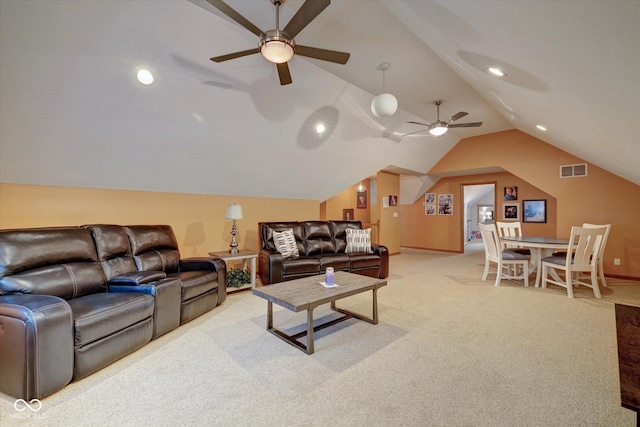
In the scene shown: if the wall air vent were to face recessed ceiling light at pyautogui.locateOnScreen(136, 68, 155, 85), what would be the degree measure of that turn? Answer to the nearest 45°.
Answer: approximately 45° to its right

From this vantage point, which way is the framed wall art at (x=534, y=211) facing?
toward the camera

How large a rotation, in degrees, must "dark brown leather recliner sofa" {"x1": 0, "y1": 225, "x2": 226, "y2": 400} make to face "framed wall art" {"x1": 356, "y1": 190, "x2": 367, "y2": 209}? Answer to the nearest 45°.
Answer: approximately 90° to its left

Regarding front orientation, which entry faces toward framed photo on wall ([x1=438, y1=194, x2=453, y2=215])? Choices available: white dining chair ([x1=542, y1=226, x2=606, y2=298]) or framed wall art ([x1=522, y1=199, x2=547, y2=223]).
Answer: the white dining chair

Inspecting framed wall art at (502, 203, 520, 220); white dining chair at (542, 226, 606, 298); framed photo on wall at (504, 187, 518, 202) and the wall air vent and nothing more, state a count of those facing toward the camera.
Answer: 3

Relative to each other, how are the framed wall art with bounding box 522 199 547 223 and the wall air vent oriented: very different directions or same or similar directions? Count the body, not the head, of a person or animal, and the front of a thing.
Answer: same or similar directions

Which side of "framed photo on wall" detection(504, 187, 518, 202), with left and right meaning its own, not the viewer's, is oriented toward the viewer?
front

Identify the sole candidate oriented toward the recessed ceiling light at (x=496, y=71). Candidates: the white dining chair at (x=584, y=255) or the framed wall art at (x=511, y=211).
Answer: the framed wall art

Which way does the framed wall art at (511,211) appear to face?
toward the camera

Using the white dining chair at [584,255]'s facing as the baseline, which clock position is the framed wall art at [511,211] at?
The framed wall art is roughly at 1 o'clock from the white dining chair.

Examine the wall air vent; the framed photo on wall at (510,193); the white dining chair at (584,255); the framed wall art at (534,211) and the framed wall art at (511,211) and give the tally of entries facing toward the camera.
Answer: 4

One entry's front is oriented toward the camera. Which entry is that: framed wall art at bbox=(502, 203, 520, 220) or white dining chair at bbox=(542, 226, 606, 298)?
the framed wall art

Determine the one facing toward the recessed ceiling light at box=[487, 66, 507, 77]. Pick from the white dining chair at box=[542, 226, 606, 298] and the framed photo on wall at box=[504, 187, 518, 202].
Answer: the framed photo on wall

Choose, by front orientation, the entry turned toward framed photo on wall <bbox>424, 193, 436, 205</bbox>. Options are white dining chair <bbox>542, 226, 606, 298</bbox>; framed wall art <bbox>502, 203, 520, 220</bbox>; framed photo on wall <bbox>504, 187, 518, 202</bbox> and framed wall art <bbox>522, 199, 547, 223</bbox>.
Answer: the white dining chair
